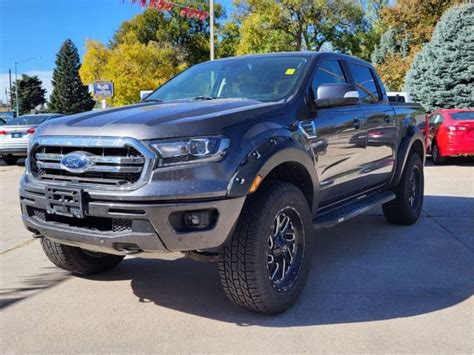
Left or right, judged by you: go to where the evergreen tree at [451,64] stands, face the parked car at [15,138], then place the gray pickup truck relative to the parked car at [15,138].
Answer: left

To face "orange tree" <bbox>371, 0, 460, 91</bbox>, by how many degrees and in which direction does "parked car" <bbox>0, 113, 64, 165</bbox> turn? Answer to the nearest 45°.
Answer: approximately 45° to its right

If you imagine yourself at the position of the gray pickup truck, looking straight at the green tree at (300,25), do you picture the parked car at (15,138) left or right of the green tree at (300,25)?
left

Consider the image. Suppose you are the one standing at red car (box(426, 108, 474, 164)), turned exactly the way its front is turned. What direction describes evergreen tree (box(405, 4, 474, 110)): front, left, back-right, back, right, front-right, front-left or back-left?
front-right

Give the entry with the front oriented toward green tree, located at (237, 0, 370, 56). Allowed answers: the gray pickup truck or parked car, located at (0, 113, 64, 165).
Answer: the parked car

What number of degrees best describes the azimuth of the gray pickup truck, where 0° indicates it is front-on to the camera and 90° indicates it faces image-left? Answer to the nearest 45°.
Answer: approximately 45°

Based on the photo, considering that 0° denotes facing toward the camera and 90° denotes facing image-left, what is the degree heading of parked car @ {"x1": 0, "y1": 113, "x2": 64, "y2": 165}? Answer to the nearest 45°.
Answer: approximately 225°

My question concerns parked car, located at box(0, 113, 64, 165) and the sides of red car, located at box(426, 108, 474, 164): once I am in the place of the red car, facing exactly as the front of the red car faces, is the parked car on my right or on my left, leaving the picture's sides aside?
on my left

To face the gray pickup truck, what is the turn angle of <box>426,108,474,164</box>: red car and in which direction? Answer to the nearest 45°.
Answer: approximately 135° to its left
